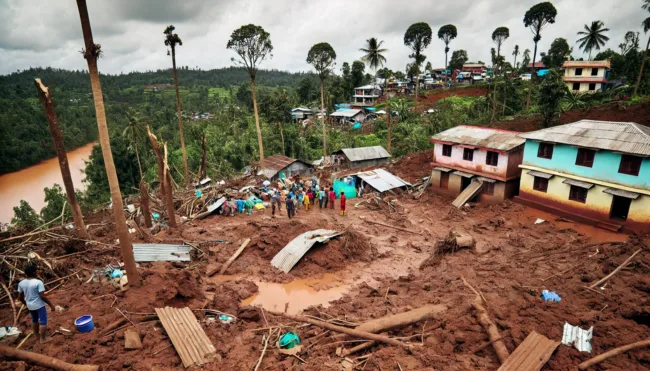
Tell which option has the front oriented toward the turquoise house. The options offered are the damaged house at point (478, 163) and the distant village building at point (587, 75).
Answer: the distant village building

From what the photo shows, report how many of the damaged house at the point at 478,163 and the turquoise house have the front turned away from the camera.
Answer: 0

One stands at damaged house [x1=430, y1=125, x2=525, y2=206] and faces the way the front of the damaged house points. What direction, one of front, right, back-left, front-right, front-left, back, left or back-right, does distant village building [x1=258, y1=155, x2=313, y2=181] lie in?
front-right

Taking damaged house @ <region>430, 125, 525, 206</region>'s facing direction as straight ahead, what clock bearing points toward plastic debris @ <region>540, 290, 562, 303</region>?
The plastic debris is roughly at 10 o'clock from the damaged house.

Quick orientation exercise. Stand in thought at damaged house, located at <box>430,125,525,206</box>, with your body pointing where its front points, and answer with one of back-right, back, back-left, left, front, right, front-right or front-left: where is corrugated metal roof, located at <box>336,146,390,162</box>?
right

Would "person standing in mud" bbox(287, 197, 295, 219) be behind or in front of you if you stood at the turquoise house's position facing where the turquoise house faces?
in front

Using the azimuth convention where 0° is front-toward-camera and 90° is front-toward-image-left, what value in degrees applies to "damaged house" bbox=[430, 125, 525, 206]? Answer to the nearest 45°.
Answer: approximately 45°

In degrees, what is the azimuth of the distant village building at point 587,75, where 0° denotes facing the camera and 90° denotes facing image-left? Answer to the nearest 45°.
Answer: approximately 0°

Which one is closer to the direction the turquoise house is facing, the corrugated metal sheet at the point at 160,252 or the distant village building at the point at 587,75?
the corrugated metal sheet

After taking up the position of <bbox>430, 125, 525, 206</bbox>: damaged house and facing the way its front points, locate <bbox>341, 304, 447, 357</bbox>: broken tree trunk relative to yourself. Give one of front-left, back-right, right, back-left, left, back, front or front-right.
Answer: front-left

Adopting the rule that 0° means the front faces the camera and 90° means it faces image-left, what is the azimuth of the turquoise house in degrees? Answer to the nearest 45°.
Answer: approximately 45°

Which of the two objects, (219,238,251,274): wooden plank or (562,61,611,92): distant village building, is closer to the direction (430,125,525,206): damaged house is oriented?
the wooden plank

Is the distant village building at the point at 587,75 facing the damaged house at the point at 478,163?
yes

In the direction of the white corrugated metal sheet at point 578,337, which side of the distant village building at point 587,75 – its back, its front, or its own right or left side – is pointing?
front
